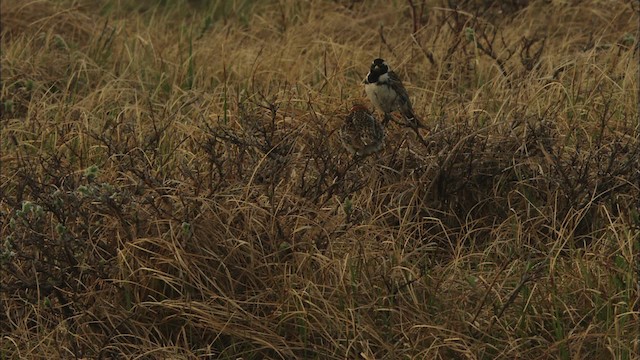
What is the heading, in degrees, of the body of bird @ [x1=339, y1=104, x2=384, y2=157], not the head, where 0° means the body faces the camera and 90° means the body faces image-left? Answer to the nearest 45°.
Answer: approximately 180°

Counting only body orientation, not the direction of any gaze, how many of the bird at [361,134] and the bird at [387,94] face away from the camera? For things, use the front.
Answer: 1

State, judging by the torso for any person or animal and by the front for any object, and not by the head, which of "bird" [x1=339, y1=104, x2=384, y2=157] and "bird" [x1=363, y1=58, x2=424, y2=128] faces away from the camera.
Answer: "bird" [x1=339, y1=104, x2=384, y2=157]

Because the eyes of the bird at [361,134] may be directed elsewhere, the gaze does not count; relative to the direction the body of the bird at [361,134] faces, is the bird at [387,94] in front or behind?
in front

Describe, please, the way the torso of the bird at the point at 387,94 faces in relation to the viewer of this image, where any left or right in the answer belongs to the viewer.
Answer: facing the viewer and to the left of the viewer

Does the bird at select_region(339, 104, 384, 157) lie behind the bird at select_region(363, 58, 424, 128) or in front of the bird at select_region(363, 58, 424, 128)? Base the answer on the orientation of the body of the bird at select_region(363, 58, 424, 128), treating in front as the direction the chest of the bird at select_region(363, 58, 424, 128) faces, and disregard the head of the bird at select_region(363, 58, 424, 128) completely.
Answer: in front
